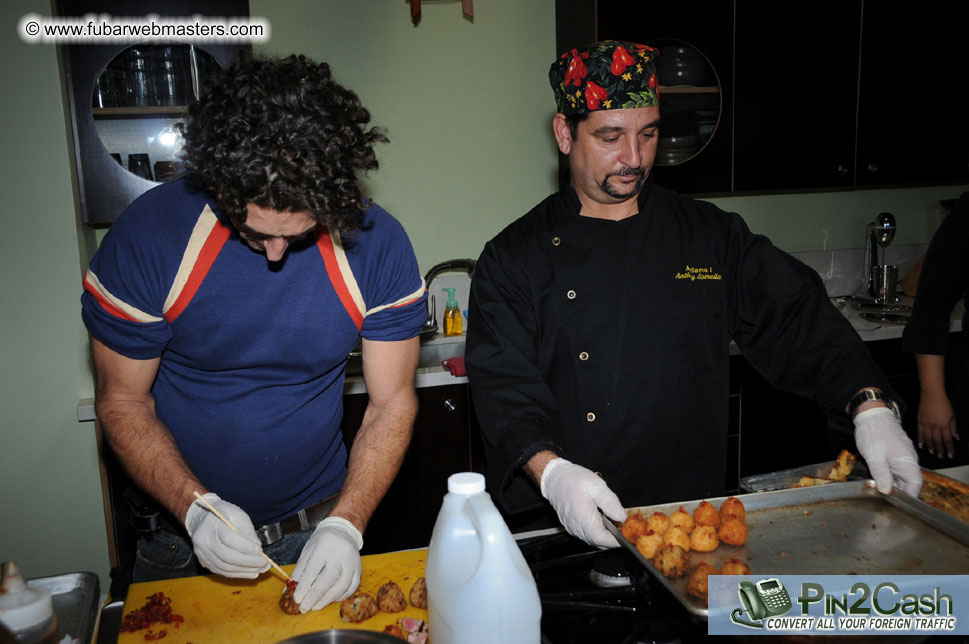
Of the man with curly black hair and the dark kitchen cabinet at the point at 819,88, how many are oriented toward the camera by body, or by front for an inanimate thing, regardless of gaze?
2

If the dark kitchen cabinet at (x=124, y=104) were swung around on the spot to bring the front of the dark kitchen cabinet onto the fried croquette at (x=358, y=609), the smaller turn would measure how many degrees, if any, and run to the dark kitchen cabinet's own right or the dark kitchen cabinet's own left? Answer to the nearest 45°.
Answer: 0° — it already faces it

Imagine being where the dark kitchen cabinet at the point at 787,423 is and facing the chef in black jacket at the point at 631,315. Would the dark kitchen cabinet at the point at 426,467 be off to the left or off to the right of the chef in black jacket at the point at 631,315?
right

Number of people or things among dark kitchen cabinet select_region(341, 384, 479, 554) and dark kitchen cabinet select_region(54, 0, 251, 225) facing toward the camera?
2

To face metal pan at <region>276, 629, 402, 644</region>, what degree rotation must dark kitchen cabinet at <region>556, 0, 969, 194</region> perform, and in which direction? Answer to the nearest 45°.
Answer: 0° — it already faces it

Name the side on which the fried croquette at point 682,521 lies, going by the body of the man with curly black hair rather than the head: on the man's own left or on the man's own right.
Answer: on the man's own left

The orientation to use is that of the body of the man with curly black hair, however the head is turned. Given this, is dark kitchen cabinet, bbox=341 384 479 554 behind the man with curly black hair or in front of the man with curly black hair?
behind

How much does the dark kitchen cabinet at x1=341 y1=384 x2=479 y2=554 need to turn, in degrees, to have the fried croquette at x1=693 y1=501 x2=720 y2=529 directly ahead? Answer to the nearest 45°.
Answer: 0° — it already faces it

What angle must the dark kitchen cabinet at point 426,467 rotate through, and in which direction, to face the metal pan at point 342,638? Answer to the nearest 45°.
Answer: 0° — it already faces it
